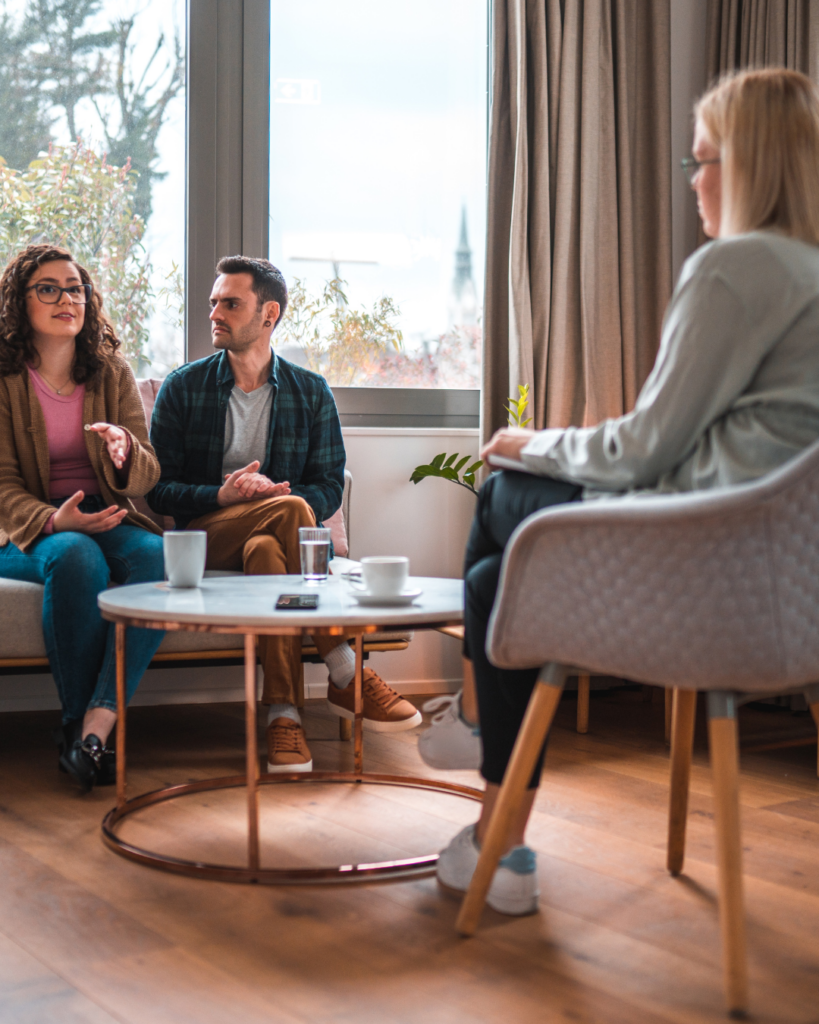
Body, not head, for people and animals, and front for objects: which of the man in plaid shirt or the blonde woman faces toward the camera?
the man in plaid shirt

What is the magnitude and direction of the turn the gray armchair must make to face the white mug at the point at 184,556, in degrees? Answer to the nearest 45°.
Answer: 0° — it already faces it

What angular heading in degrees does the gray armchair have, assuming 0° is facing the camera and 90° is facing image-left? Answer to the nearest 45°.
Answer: approximately 135°

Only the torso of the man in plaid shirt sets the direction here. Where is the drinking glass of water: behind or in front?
in front

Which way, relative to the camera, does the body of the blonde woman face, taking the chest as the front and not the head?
to the viewer's left

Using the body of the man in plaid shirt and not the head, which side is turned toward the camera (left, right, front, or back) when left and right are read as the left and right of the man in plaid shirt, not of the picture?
front

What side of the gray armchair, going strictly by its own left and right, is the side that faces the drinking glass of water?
front

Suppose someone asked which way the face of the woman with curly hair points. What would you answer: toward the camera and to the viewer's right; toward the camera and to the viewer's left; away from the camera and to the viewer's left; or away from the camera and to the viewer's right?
toward the camera and to the viewer's right

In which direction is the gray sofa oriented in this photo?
toward the camera

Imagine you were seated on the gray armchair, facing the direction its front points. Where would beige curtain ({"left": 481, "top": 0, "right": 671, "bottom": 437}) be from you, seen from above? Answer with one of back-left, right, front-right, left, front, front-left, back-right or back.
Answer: front-right

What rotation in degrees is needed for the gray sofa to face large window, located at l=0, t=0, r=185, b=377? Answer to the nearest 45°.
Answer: approximately 180°

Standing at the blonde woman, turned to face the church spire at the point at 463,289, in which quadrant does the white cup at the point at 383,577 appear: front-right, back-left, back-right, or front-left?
front-left

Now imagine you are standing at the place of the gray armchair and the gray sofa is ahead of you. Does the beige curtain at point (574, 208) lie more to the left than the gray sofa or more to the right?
right

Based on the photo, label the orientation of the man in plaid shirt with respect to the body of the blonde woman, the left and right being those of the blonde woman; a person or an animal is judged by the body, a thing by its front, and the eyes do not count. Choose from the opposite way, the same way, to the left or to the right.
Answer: to the left
